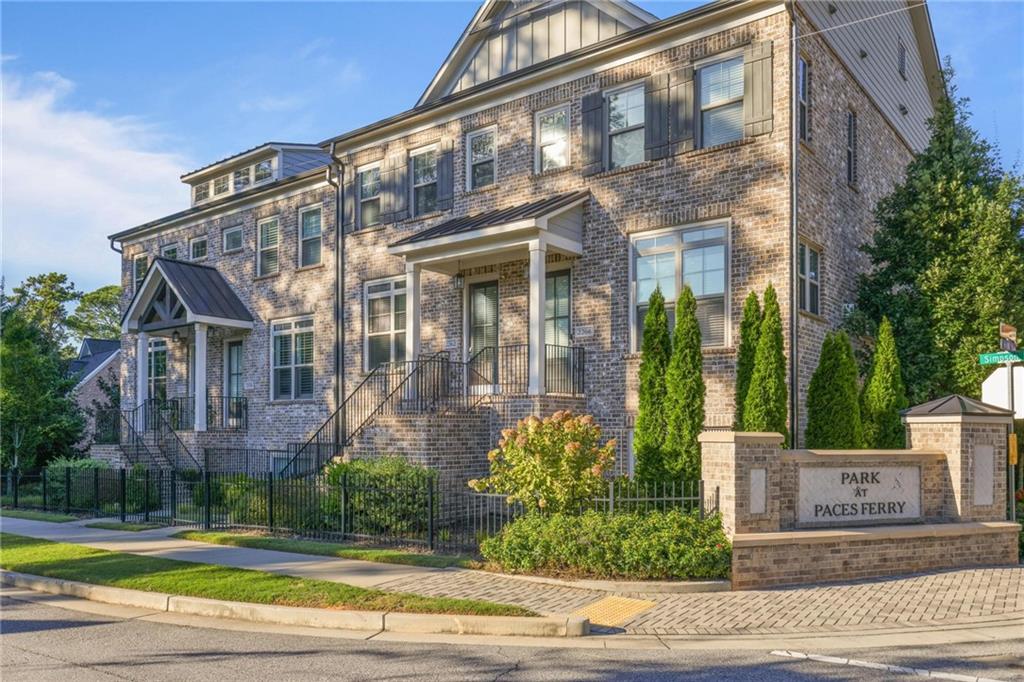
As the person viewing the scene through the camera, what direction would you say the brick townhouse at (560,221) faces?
facing the viewer and to the left of the viewer

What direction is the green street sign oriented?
toward the camera

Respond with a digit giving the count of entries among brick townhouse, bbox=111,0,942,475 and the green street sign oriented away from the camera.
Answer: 0

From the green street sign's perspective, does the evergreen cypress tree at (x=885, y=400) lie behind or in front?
behind

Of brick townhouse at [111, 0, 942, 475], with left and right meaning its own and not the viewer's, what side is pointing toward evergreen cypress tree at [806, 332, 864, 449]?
left

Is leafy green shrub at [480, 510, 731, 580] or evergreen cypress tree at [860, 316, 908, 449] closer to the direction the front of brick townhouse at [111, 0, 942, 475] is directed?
the leafy green shrub

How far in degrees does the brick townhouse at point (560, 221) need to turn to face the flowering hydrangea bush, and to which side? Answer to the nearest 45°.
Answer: approximately 45° to its left

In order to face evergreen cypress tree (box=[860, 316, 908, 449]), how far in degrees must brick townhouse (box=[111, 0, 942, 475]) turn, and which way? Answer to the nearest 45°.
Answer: approximately 90° to its left

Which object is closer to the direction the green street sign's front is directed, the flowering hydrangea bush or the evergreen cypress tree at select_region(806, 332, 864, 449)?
the flowering hydrangea bush

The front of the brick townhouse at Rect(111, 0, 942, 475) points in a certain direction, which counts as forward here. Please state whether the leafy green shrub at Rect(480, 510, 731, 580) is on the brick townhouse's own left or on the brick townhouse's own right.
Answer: on the brick townhouse's own left
